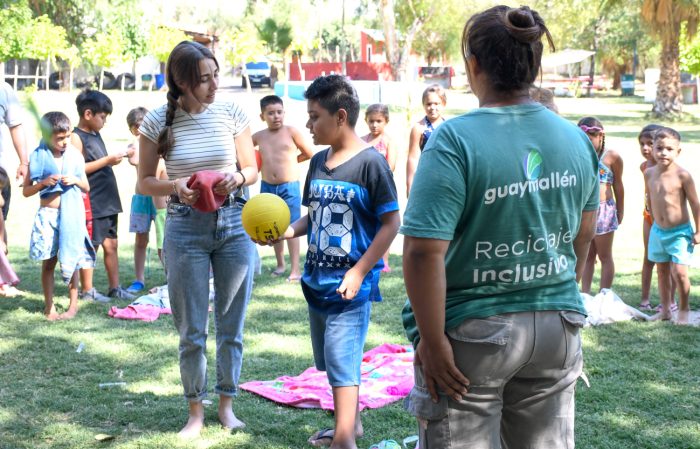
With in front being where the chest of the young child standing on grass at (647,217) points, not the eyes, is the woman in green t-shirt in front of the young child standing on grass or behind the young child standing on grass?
in front

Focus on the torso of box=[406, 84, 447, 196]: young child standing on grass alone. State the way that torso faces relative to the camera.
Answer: toward the camera

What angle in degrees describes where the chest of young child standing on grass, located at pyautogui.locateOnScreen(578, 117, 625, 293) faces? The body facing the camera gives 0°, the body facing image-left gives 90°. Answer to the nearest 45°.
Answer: approximately 45°

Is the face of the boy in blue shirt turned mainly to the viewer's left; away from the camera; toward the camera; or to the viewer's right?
to the viewer's left

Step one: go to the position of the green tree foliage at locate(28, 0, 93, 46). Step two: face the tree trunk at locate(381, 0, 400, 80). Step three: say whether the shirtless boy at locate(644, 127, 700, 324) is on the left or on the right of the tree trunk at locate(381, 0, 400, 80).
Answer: right

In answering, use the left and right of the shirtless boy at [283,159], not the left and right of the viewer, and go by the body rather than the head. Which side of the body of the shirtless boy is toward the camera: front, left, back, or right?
front

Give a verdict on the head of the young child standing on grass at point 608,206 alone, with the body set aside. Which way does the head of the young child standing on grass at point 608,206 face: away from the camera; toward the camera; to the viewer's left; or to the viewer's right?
to the viewer's left

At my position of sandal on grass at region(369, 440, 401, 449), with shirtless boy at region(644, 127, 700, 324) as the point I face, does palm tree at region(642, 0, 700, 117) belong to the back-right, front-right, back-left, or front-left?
front-left

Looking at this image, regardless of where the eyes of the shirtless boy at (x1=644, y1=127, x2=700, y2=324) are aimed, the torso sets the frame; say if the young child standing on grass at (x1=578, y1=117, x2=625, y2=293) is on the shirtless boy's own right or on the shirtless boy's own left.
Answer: on the shirtless boy's own right
